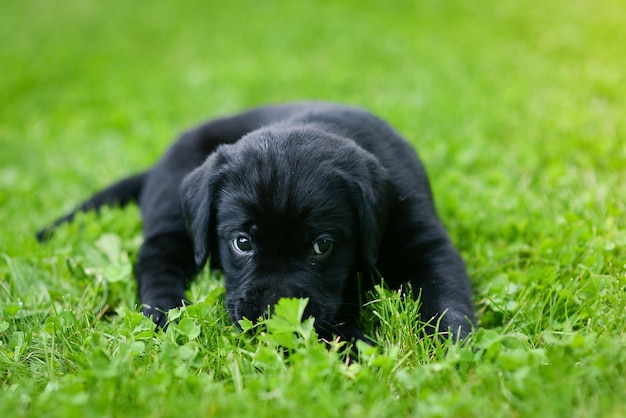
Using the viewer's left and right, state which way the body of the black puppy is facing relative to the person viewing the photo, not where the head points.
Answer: facing the viewer and to the right of the viewer
